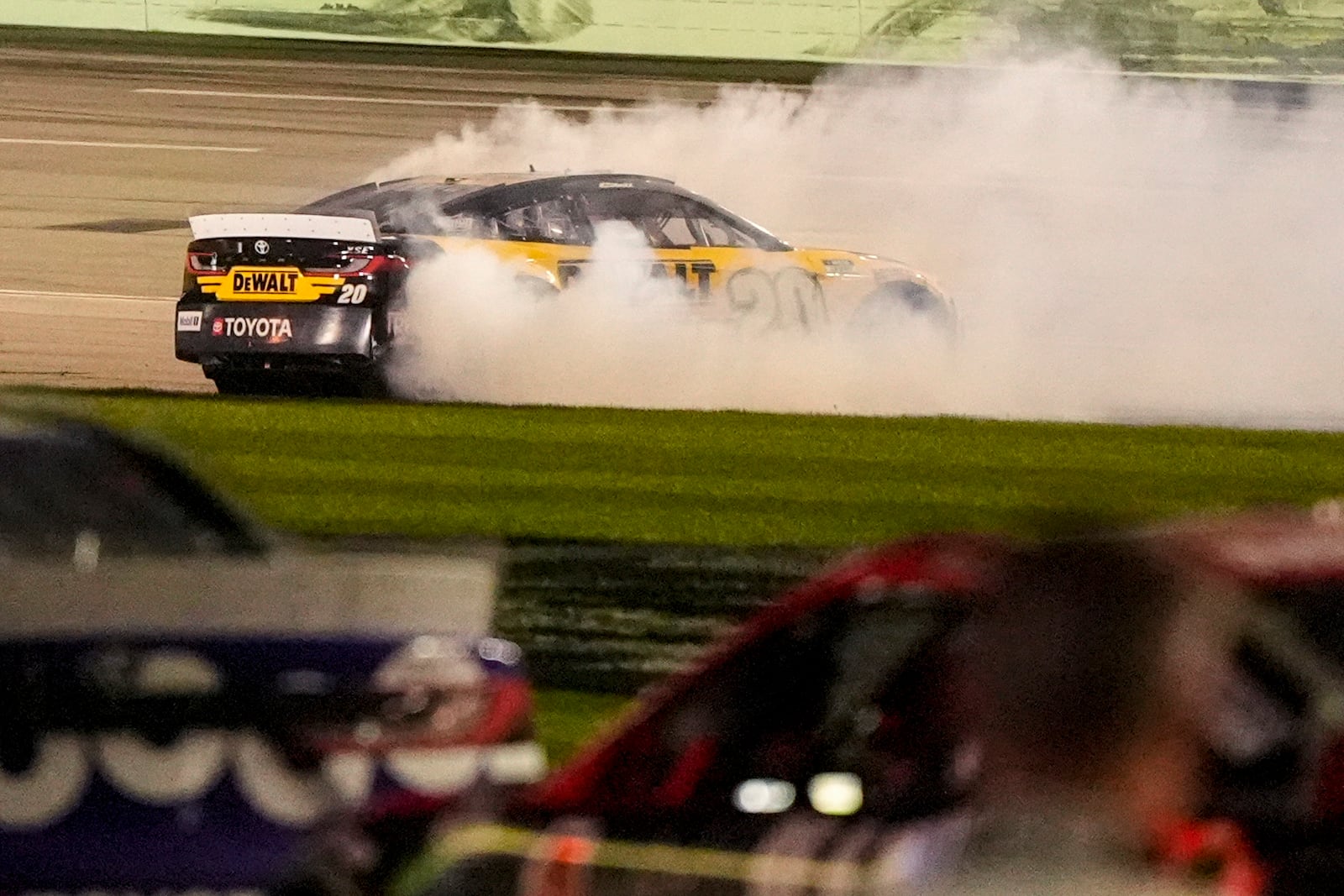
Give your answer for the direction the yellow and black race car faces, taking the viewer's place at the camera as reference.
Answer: facing away from the viewer and to the right of the viewer

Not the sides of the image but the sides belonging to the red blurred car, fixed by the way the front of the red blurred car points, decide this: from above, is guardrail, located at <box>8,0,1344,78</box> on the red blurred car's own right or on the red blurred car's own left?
on the red blurred car's own right

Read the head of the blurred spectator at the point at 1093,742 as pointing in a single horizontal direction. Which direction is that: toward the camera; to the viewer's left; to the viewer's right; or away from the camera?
away from the camera

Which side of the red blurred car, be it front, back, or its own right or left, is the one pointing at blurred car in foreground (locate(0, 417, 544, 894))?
front

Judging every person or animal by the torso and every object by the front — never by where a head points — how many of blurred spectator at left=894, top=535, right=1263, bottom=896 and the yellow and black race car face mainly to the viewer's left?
0

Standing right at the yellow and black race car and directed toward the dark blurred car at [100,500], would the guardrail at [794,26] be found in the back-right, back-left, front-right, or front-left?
back-left

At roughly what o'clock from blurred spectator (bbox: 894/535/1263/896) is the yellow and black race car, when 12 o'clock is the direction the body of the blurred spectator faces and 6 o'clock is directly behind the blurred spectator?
The yellow and black race car is roughly at 11 o'clock from the blurred spectator.

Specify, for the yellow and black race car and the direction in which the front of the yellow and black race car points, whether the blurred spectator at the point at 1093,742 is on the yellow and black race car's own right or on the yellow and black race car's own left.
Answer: on the yellow and black race car's own right

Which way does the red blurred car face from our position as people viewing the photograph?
facing to the left of the viewer

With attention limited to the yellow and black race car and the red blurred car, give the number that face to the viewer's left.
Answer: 1

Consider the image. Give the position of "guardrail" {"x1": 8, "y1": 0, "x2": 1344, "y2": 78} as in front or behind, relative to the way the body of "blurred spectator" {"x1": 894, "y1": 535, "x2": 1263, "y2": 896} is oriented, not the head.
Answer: in front

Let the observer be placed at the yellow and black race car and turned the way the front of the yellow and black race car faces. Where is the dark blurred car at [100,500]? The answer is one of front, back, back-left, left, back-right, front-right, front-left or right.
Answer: back-right

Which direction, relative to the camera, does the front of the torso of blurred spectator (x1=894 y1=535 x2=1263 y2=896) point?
away from the camera
